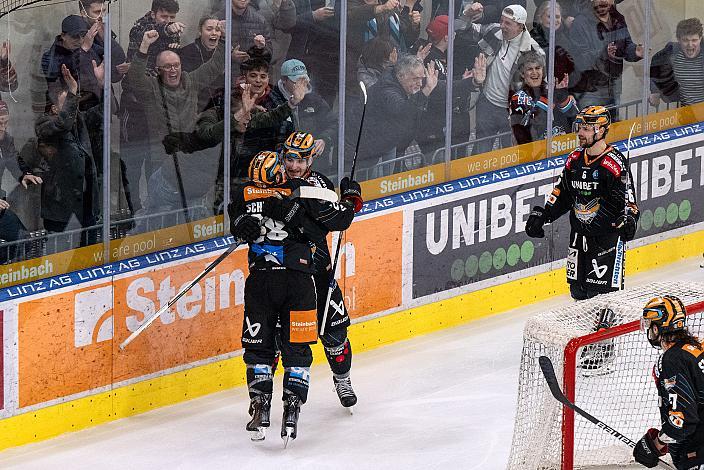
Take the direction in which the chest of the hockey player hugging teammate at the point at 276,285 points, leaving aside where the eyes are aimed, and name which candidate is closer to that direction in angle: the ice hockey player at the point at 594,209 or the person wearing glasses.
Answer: the person wearing glasses

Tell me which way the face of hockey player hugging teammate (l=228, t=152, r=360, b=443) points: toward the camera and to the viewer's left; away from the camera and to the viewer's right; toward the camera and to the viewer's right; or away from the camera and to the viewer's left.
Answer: away from the camera and to the viewer's right

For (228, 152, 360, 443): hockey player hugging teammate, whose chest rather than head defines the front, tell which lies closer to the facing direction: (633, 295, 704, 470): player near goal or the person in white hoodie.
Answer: the person in white hoodie

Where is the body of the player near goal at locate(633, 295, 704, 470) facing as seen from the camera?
to the viewer's left

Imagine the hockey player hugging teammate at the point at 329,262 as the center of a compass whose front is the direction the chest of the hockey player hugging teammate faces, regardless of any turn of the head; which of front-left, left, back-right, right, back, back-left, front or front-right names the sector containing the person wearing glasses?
right

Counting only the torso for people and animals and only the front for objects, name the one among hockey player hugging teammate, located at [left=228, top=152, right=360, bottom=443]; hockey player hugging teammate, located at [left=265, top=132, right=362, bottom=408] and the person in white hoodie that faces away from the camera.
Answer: hockey player hugging teammate, located at [left=228, top=152, right=360, bottom=443]

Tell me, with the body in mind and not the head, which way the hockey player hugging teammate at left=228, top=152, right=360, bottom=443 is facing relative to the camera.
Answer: away from the camera

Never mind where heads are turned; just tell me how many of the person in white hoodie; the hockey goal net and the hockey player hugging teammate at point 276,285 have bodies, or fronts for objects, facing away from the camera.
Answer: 1

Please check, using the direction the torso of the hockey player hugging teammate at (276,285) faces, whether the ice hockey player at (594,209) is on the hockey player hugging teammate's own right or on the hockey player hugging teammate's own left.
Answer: on the hockey player hugging teammate's own right

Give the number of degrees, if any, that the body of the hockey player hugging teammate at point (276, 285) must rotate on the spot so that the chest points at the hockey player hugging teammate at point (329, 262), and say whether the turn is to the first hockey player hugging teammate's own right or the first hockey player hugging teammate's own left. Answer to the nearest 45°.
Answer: approximately 45° to the first hockey player hugging teammate's own right

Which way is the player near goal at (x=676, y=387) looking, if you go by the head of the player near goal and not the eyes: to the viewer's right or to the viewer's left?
to the viewer's left

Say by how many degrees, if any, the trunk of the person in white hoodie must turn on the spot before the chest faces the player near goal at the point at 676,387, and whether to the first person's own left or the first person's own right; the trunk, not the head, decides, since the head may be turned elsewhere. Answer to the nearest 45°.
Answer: approximately 45° to the first person's own left

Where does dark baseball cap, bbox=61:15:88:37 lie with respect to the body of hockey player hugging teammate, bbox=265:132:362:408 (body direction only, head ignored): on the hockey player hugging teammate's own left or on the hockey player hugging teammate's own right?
on the hockey player hugging teammate's own right

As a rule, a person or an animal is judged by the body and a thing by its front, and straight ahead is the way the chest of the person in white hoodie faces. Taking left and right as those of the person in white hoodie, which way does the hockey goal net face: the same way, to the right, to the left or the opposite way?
to the left
